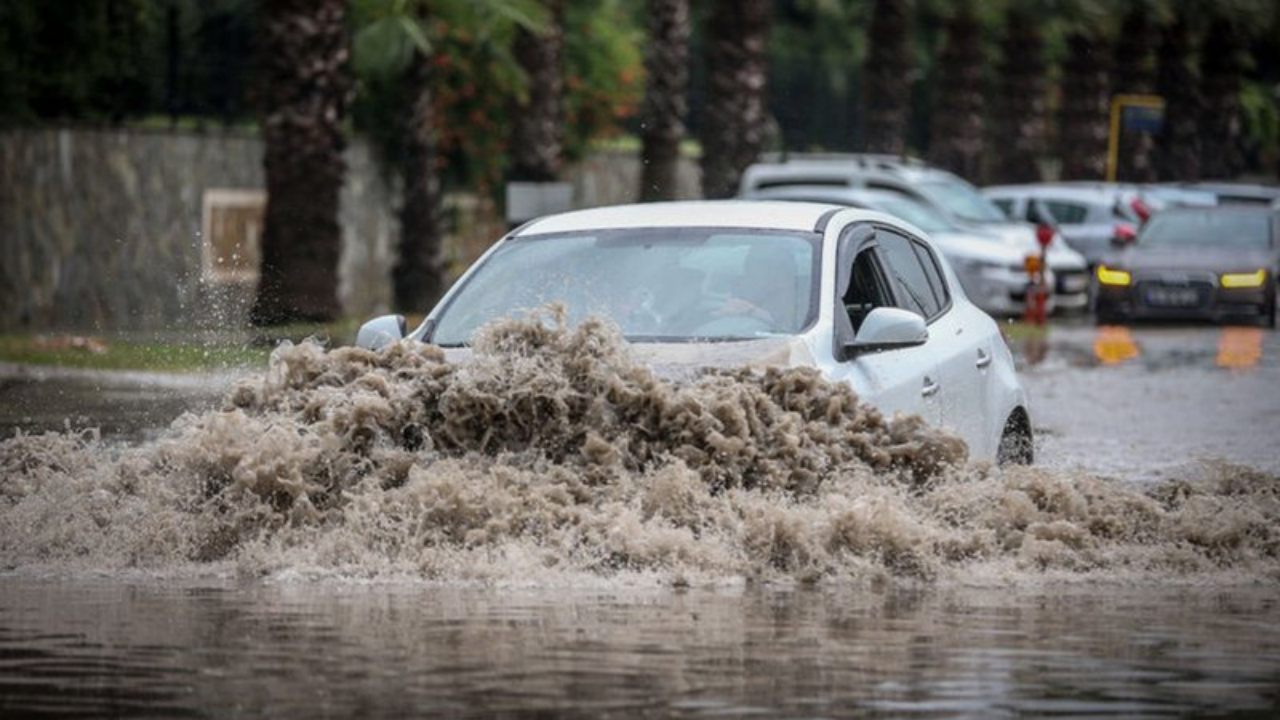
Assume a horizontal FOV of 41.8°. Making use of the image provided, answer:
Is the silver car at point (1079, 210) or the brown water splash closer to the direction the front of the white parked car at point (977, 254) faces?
the brown water splash

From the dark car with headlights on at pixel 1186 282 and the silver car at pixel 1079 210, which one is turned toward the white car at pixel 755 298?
the dark car with headlights on

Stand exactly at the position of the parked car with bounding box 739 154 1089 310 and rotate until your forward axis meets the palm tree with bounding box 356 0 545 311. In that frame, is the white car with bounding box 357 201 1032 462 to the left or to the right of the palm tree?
left

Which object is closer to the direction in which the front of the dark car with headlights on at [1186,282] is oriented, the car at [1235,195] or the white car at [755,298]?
the white car

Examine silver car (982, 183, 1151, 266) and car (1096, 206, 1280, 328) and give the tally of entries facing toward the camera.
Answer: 1

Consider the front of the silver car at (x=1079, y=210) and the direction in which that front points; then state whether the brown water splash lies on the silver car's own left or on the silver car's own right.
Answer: on the silver car's own left

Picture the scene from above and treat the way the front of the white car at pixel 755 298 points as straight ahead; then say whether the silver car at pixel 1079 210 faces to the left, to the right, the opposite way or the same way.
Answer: to the right

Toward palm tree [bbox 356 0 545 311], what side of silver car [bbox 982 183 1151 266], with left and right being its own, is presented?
left

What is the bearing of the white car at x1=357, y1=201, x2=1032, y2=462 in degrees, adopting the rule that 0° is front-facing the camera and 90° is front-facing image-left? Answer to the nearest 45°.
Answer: approximately 45°

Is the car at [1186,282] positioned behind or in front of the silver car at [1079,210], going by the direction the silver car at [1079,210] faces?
behind

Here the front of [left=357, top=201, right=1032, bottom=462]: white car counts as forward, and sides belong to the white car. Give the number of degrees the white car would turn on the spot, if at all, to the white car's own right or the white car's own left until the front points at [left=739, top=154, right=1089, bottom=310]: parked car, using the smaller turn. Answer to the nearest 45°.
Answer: approximately 135° to the white car's own right

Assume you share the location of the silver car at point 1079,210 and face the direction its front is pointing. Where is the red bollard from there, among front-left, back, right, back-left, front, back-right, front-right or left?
back-left

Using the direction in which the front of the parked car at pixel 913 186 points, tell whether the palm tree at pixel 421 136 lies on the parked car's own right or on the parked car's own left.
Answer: on the parked car's own right

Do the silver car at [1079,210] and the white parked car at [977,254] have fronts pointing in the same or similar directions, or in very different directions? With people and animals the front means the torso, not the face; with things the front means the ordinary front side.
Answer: very different directions
